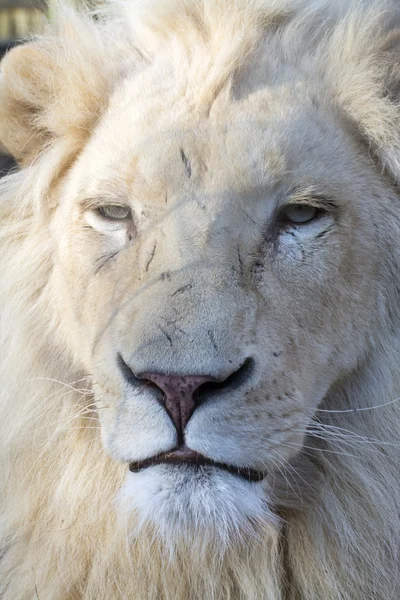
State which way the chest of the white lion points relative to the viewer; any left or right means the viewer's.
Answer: facing the viewer
